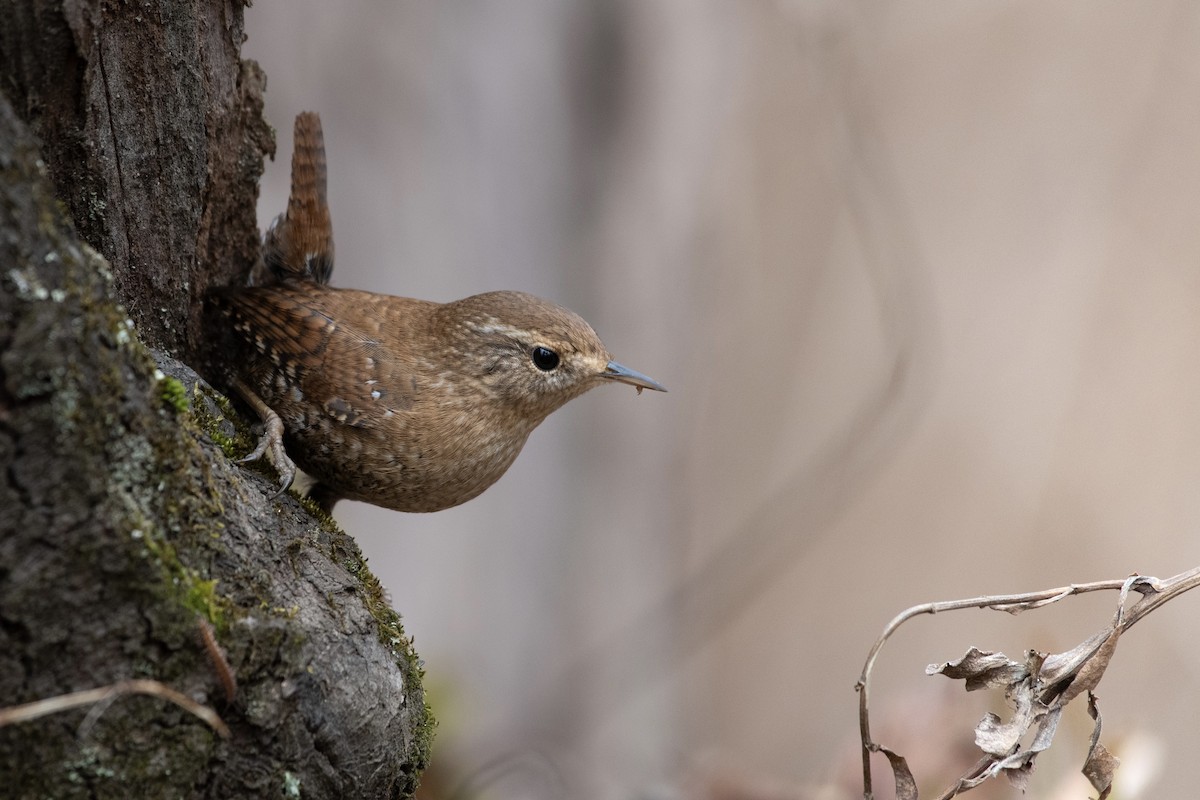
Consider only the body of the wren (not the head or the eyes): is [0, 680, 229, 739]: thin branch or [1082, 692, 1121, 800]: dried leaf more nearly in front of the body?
the dried leaf

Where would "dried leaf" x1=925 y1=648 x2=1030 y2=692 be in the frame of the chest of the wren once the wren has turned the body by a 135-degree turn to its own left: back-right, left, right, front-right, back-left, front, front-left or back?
back

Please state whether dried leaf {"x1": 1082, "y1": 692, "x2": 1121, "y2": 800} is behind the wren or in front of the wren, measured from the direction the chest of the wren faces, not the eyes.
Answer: in front

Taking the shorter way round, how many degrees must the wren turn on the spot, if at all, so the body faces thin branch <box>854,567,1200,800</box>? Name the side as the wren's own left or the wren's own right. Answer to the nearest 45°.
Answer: approximately 45° to the wren's own right

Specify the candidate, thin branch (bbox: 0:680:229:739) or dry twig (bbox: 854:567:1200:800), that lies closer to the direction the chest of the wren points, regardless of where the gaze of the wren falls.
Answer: the dry twig

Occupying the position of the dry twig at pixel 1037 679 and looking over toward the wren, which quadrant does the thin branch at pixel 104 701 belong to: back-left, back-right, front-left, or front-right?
front-left

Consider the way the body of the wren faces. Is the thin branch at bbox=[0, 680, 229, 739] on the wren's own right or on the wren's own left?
on the wren's own right

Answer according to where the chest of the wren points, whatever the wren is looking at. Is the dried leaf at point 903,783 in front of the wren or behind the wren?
in front

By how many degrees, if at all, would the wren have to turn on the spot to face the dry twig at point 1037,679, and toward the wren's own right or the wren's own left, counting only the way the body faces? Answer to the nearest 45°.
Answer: approximately 45° to the wren's own right

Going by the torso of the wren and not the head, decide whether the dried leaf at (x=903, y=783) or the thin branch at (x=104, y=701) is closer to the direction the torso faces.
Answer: the dried leaf

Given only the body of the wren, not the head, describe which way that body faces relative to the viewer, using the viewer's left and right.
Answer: facing to the right of the viewer
